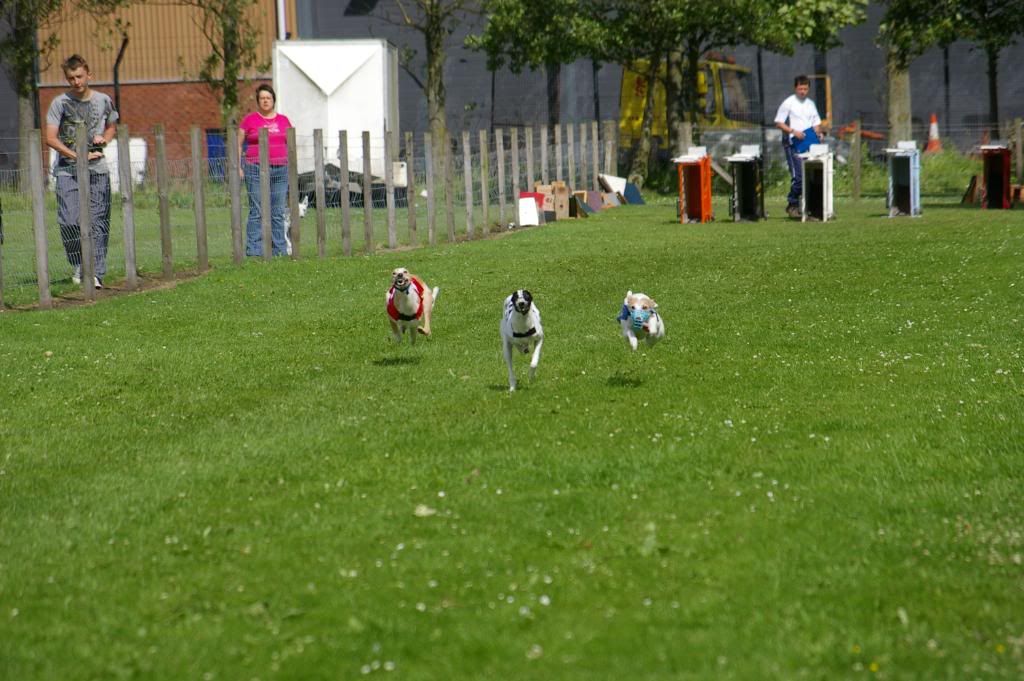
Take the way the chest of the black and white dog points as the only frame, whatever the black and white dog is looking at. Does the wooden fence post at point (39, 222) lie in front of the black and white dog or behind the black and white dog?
behind

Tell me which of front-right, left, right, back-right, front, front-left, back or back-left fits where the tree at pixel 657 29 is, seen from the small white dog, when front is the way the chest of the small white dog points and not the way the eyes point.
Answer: back

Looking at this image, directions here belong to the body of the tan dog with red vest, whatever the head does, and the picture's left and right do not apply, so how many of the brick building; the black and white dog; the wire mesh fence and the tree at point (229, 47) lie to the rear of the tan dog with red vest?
3

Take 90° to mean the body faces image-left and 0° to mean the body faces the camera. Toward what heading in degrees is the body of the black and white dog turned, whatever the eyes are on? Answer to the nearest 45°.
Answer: approximately 0°

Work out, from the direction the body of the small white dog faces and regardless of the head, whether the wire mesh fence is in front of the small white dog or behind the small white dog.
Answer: behind

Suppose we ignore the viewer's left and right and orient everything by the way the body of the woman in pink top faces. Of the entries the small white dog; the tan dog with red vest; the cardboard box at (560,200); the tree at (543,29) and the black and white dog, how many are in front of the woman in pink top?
3

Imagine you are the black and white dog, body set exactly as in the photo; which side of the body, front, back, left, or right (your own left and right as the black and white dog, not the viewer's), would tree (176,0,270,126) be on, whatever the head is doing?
back

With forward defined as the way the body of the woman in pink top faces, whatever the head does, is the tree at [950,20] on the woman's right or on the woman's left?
on the woman's left
